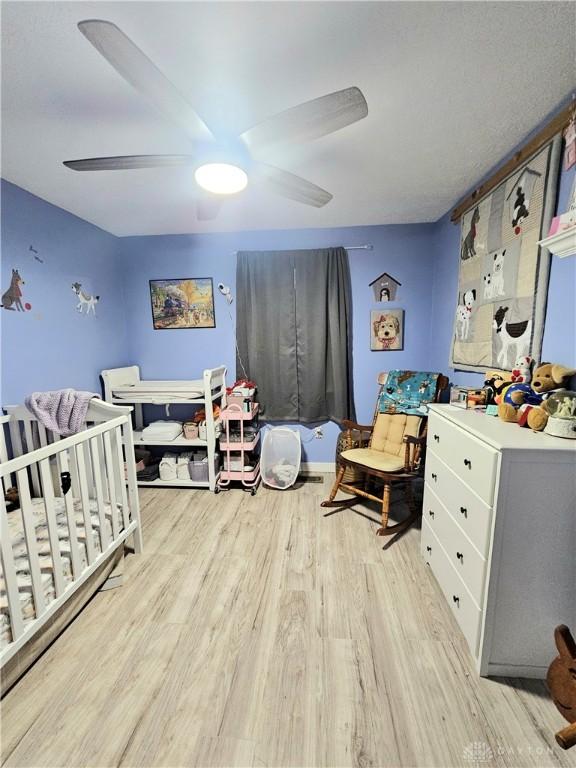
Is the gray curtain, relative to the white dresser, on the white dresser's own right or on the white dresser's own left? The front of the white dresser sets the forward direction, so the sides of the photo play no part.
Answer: on the white dresser's own right

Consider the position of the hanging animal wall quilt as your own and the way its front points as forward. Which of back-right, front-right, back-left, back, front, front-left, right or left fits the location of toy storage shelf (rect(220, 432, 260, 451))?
front-right

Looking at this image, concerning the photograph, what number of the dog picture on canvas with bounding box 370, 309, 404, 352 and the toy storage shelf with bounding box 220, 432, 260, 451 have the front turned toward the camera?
2

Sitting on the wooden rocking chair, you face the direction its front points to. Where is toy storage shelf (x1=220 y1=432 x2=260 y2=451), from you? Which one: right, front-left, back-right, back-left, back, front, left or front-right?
front-right

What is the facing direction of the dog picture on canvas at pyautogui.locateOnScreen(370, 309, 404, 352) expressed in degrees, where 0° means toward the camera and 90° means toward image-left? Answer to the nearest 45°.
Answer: approximately 0°

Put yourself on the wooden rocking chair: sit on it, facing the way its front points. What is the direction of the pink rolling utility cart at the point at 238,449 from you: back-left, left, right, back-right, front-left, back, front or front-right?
front-right

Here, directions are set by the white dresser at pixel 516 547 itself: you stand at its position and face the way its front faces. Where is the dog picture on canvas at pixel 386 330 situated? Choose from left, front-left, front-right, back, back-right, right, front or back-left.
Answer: right

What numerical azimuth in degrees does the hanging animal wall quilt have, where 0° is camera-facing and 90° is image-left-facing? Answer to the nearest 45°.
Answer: approximately 45°

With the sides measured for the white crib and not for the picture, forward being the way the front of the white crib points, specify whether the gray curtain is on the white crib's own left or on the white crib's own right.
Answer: on the white crib's own left

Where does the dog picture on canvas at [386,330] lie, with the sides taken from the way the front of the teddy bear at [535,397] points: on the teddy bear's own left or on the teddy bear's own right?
on the teddy bear's own right

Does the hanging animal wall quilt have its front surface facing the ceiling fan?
yes

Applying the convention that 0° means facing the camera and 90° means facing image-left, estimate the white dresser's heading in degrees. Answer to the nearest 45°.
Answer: approximately 45°

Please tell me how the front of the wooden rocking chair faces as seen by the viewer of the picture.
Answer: facing the viewer and to the left of the viewer
